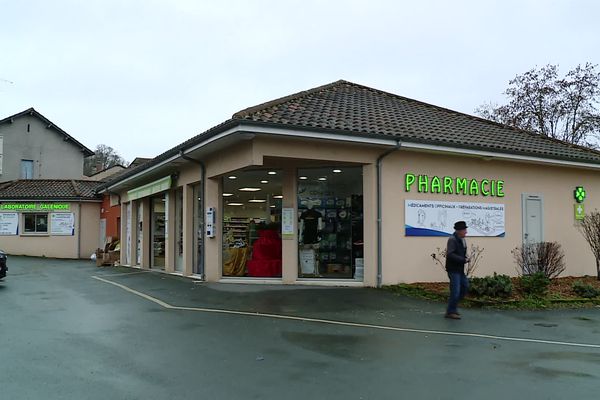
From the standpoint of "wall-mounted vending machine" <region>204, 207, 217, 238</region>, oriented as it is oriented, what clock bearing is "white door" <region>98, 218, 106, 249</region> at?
The white door is roughly at 4 o'clock from the wall-mounted vending machine.

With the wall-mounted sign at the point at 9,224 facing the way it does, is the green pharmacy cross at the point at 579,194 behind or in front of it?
in front

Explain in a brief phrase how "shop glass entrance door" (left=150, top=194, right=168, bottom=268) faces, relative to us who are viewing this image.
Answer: facing the viewer and to the left of the viewer

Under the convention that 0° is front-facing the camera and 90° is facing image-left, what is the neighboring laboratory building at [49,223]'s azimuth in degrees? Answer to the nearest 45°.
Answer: approximately 0°

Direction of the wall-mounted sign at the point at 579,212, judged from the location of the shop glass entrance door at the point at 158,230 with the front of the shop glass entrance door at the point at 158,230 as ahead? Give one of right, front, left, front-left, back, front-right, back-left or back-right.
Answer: left

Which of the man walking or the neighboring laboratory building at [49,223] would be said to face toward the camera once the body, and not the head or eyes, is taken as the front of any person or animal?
the neighboring laboratory building

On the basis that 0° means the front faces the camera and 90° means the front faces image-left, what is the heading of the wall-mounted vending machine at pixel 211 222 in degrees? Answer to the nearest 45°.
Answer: approximately 45°

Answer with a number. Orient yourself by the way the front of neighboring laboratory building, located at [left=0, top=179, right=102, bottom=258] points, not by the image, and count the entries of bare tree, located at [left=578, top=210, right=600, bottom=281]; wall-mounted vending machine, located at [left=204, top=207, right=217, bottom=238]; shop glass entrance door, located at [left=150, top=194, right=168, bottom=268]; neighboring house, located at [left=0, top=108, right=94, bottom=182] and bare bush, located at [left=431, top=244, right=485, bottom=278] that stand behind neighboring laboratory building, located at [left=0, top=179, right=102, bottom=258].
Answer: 1

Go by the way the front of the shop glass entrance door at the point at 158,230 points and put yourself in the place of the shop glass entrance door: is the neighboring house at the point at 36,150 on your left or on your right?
on your right

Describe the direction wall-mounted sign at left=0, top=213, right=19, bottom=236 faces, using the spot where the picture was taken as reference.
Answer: facing the viewer

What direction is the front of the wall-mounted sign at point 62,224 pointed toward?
toward the camera
